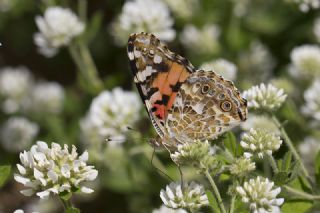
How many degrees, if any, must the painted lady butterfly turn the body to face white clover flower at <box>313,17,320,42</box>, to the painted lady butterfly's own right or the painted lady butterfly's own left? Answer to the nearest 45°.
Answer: approximately 135° to the painted lady butterfly's own right

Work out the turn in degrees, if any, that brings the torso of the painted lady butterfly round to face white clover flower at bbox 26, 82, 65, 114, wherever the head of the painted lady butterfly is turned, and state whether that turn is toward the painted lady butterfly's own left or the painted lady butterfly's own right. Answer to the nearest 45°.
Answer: approximately 45° to the painted lady butterfly's own right

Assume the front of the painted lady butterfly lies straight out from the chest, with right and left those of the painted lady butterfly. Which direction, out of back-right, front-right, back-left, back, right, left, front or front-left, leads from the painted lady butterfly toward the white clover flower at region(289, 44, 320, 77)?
back-right

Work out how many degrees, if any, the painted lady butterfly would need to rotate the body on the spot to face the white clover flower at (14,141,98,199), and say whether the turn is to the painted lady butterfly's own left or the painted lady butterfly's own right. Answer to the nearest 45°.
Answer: approximately 45° to the painted lady butterfly's own left

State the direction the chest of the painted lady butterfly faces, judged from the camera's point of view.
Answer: to the viewer's left

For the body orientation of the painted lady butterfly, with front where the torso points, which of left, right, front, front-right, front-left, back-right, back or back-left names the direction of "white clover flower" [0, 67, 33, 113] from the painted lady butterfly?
front-right
